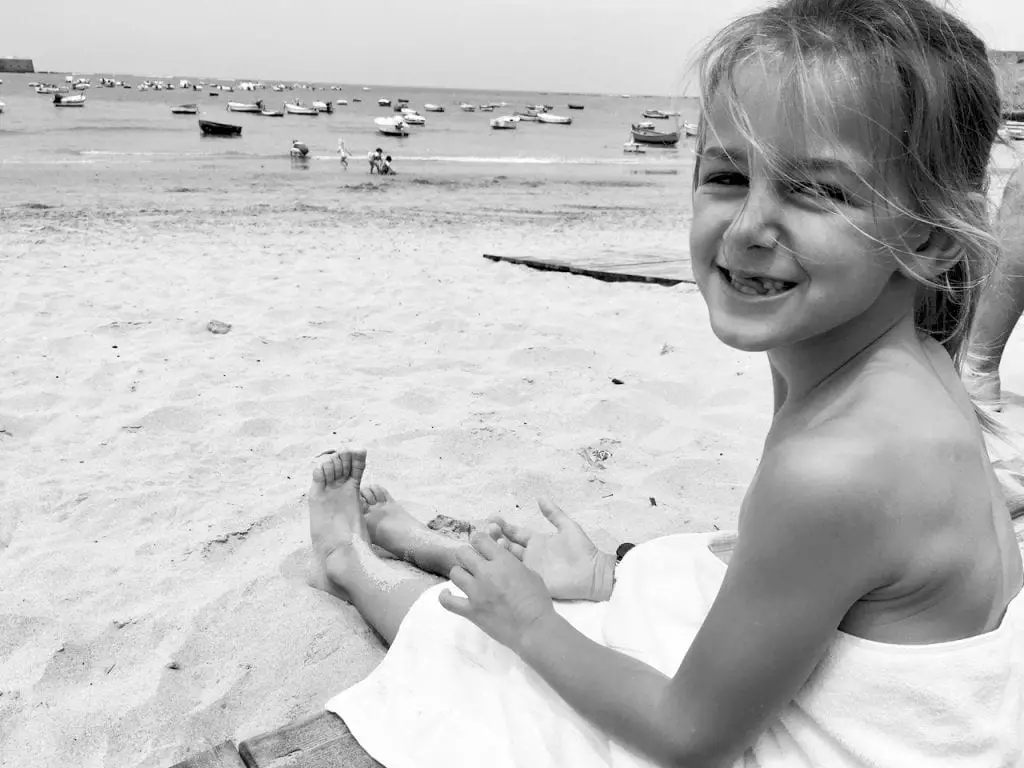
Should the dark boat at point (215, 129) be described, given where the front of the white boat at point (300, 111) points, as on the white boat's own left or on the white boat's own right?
on the white boat's own left

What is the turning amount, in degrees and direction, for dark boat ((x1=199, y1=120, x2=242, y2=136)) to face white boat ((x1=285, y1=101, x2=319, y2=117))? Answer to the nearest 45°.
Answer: approximately 90° to its right

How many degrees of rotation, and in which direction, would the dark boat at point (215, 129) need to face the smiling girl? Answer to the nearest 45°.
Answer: approximately 90° to its left

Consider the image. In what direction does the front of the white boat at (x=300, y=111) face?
to the viewer's left

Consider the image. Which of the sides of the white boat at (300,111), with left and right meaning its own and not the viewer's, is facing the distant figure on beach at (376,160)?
left

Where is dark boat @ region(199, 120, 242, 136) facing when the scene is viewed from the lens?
facing to the left of the viewer

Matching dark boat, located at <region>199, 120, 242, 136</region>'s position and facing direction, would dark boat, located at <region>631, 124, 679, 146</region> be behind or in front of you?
behind

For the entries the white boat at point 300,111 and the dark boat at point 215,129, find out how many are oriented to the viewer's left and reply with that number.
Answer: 2

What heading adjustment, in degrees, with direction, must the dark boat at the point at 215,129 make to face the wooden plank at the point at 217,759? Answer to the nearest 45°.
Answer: approximately 90° to its left
